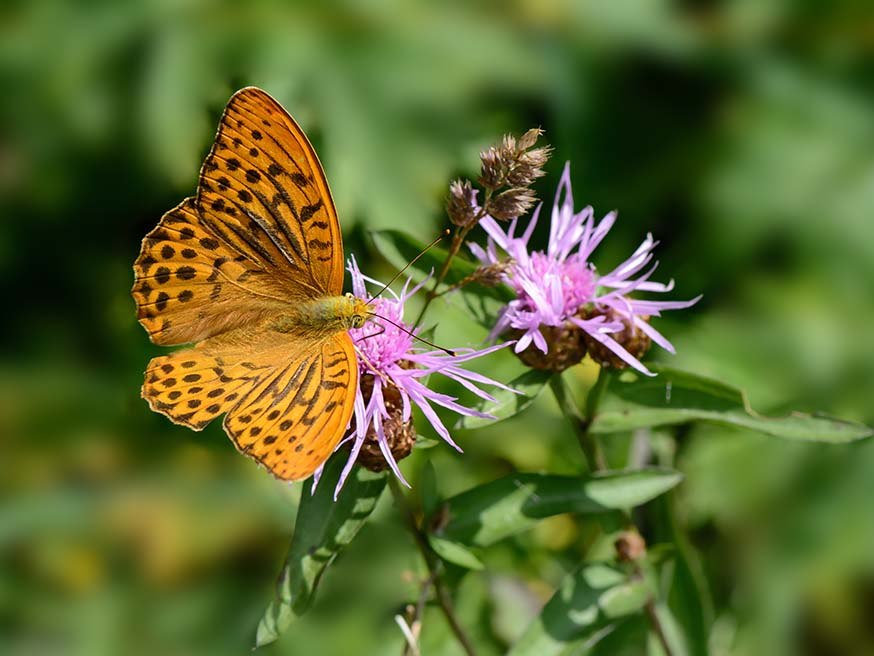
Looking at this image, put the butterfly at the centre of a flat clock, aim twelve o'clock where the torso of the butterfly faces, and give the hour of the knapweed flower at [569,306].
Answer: The knapweed flower is roughly at 12 o'clock from the butterfly.

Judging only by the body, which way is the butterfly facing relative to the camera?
to the viewer's right
